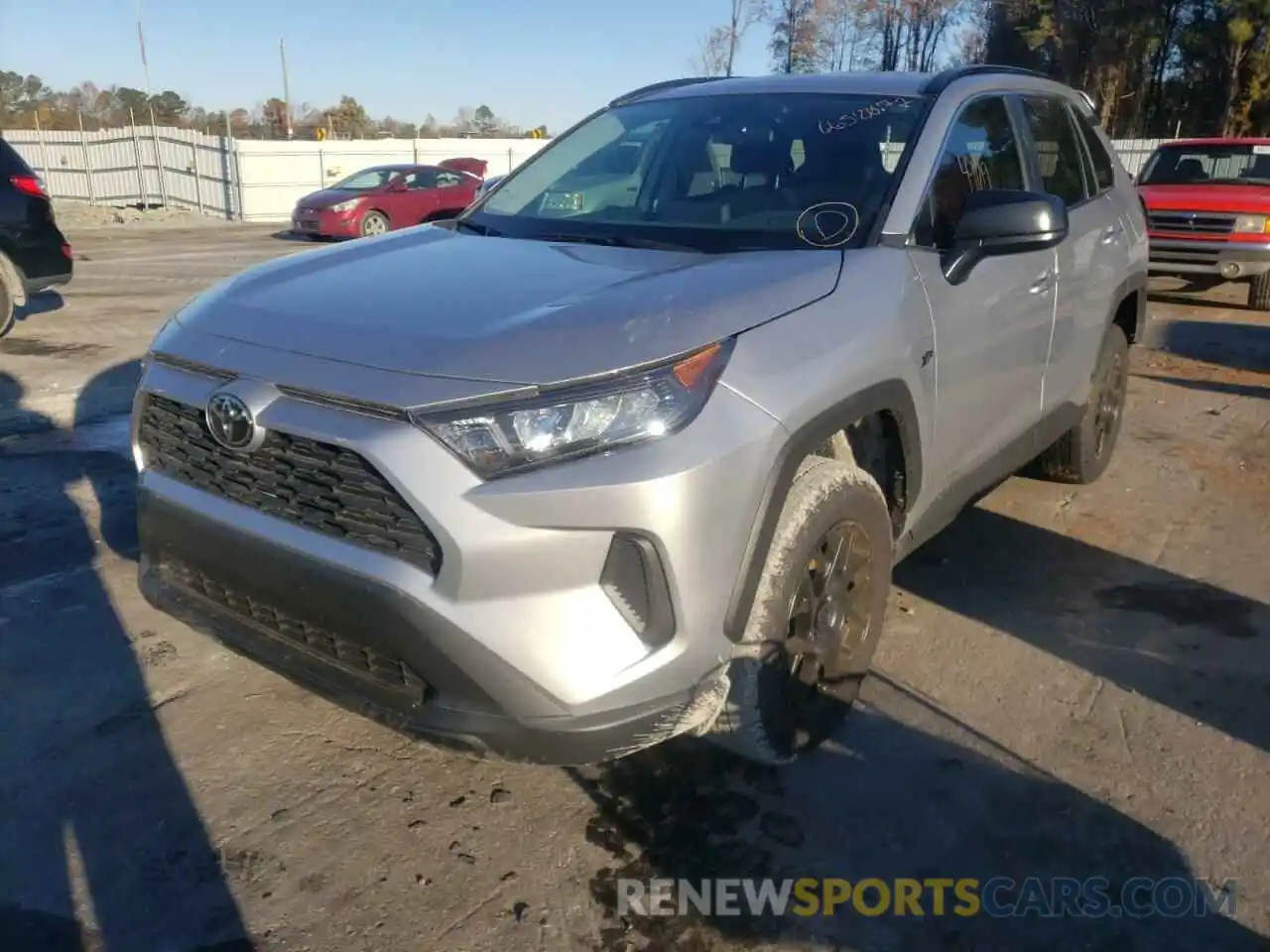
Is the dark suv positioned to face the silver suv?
no

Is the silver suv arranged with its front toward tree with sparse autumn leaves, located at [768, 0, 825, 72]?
no

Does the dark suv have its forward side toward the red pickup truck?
no

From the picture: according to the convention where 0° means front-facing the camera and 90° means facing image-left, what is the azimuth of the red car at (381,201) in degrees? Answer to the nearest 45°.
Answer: approximately 45°

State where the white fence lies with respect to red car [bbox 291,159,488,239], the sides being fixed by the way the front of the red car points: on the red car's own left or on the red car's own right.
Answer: on the red car's own right

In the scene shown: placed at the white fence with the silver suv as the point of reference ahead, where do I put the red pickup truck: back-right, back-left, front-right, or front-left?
front-left

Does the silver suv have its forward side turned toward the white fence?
no

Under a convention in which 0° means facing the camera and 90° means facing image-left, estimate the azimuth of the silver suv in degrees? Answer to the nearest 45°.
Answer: approximately 45°

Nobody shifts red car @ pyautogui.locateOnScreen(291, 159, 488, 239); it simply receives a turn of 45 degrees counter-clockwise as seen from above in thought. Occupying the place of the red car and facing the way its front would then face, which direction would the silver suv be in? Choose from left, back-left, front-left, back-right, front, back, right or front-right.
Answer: front

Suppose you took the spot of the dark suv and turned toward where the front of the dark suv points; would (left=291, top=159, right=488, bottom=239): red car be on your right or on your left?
on your right

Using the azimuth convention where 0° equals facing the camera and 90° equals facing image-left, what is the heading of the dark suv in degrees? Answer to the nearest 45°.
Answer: approximately 90°

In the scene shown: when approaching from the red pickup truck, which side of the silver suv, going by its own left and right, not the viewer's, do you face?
back

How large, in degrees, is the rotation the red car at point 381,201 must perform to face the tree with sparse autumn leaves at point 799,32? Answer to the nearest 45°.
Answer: approximately 180°
